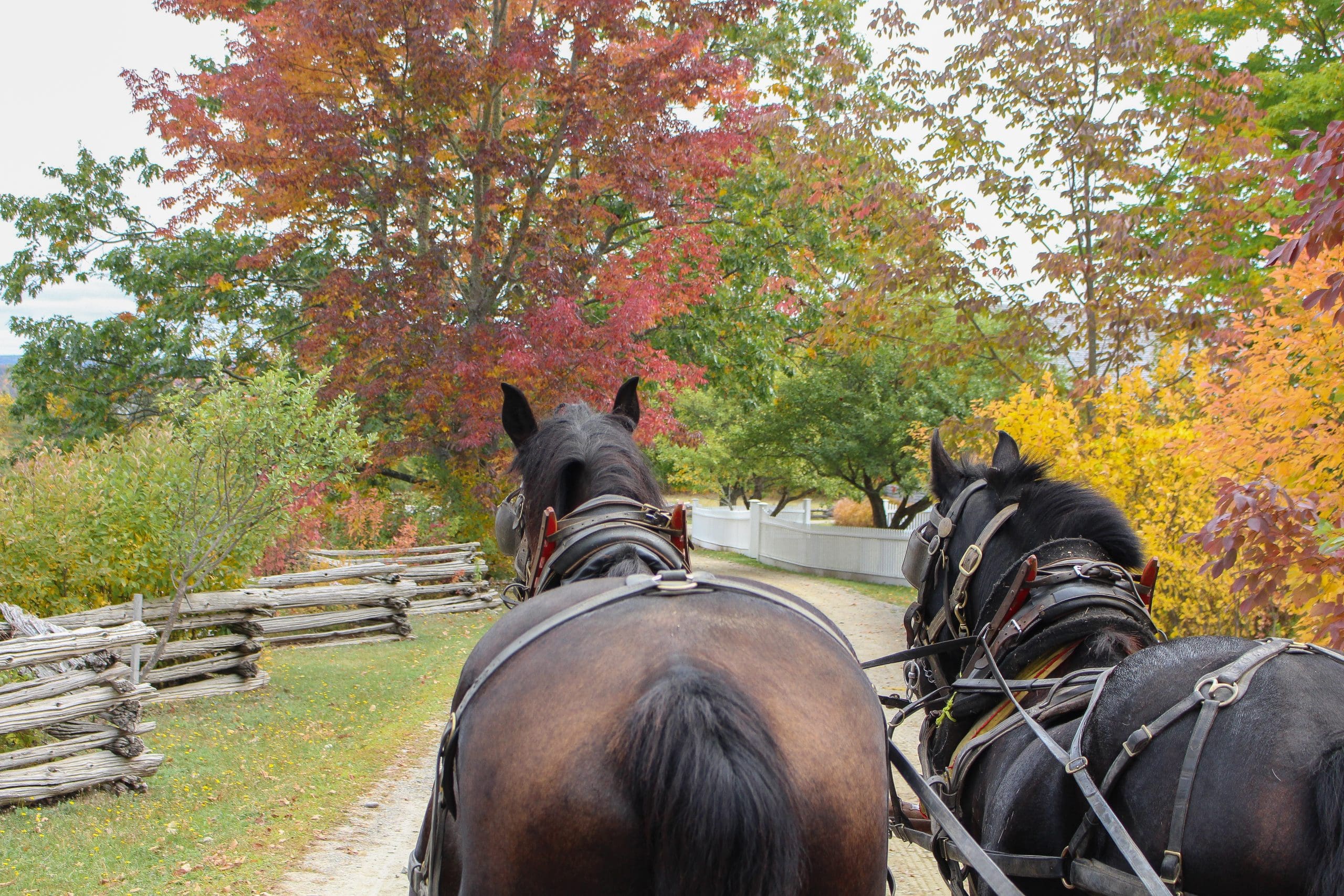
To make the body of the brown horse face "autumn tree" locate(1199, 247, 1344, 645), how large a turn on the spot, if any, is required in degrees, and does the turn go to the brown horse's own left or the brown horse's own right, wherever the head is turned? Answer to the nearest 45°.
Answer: approximately 45° to the brown horse's own right

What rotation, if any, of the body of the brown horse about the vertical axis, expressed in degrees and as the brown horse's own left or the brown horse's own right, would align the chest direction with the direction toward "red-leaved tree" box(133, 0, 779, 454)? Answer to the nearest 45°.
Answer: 0° — it already faces it

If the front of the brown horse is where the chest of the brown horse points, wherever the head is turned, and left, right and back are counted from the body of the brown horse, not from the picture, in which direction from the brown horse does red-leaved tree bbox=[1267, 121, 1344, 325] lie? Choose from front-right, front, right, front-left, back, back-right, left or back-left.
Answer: front-right

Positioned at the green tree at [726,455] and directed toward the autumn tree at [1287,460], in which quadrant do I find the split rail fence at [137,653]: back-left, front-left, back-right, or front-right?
front-right

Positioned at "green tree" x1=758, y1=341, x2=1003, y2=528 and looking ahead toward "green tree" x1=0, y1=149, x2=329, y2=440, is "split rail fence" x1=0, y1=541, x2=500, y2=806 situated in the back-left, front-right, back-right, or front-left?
front-left

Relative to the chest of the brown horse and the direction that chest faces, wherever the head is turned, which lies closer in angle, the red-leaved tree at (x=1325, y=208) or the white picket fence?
the white picket fence

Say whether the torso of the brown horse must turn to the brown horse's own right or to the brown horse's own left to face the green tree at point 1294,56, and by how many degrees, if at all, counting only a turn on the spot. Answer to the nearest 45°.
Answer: approximately 45° to the brown horse's own right

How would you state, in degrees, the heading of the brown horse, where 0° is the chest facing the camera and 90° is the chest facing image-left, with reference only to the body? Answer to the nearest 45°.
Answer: approximately 180°

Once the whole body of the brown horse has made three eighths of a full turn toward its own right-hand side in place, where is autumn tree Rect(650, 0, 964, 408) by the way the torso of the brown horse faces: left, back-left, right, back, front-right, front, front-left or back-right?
back-left

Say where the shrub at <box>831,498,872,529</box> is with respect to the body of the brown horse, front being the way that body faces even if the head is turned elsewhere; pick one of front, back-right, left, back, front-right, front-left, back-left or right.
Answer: front

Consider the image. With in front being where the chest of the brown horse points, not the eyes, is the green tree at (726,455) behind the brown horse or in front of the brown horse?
in front

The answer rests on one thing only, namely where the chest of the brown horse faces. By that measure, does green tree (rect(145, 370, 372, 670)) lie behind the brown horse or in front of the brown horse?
in front
